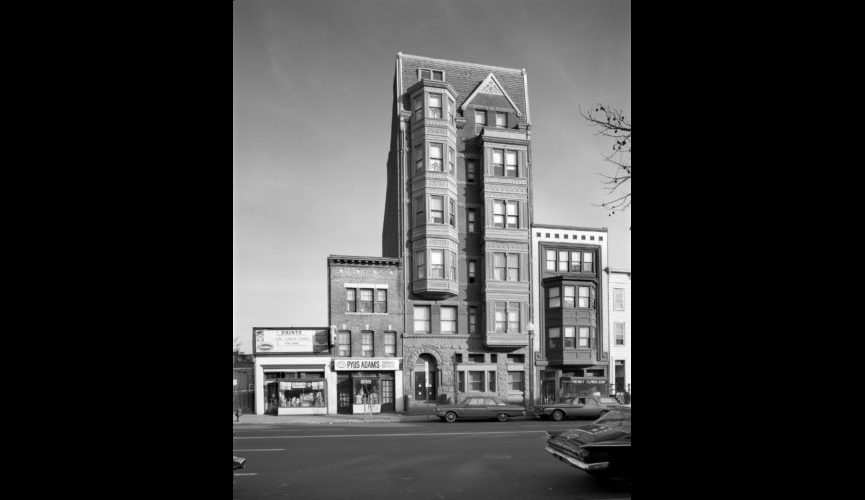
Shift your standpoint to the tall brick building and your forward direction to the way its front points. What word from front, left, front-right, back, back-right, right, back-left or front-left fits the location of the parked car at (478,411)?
front

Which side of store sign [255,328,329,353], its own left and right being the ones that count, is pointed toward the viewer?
front

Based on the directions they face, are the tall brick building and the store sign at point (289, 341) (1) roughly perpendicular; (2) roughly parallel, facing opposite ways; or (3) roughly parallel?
roughly parallel

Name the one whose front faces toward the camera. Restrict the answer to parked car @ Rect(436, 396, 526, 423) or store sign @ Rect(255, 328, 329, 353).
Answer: the store sign

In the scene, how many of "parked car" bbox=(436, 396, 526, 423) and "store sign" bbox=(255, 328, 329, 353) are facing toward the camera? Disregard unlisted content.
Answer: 1

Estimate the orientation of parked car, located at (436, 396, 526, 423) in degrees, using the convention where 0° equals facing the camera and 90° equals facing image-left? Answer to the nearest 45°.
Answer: approximately 90°

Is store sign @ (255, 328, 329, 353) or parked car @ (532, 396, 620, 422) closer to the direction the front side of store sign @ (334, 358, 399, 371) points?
the parked car

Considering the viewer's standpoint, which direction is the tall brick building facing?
facing the viewer

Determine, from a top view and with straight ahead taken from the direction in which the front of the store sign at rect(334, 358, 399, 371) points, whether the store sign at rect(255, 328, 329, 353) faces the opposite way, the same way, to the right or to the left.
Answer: the same way

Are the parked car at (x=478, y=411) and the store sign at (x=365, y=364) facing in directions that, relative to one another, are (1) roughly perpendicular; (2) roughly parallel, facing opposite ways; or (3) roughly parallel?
roughly perpendicular

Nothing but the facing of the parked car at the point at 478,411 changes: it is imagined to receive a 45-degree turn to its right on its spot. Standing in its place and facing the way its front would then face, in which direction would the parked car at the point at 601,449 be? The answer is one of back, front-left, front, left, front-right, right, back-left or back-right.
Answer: back-left

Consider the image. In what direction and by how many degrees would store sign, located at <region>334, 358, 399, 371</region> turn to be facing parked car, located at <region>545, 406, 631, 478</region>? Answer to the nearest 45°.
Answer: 0° — it already faces it

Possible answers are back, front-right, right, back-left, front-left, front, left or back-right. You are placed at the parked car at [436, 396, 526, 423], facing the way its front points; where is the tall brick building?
right
